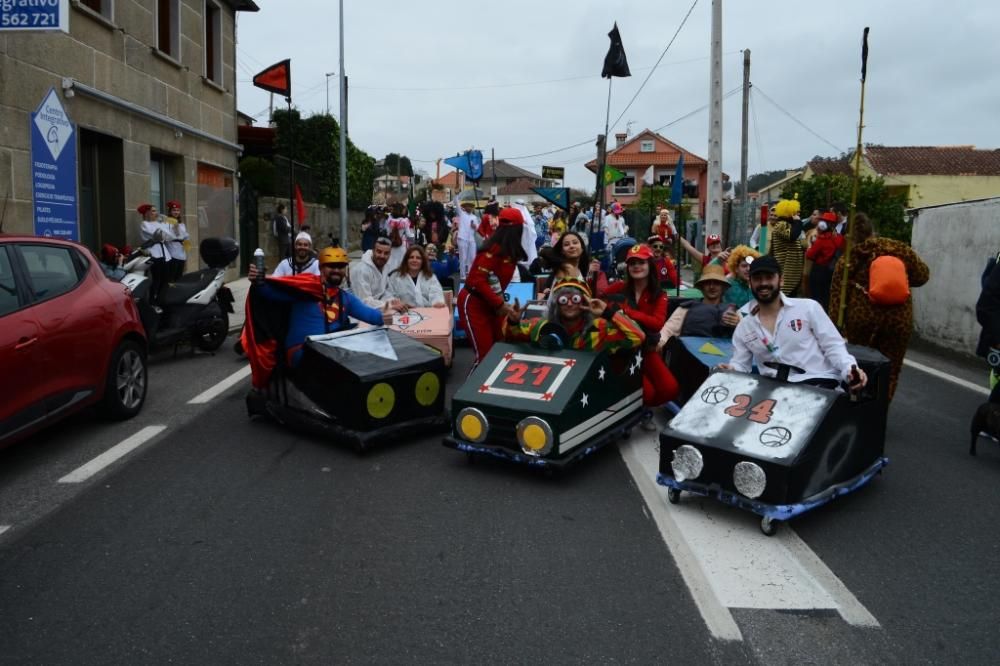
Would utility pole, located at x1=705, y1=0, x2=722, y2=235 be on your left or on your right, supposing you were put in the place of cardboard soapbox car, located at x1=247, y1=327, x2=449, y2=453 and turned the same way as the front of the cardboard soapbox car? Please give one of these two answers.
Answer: on your left

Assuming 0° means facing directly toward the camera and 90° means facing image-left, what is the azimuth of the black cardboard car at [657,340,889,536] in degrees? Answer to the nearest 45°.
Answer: approximately 45°

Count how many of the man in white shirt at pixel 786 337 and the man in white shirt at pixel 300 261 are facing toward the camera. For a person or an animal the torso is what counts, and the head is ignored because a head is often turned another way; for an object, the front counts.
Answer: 2

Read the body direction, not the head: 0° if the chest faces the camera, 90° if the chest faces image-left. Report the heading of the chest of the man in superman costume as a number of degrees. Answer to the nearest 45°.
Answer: approximately 315°

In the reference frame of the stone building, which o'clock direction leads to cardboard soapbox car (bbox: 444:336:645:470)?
The cardboard soapbox car is roughly at 1 o'clock from the stone building.

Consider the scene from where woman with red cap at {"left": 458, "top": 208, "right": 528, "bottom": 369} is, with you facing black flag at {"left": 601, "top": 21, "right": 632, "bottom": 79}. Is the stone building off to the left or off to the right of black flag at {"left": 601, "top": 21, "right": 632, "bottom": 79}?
left

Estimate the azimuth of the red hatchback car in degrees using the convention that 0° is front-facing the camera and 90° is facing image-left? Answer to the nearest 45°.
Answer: approximately 45°

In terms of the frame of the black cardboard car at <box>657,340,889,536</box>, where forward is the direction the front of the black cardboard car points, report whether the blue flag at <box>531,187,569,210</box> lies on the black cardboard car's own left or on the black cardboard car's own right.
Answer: on the black cardboard car's own right

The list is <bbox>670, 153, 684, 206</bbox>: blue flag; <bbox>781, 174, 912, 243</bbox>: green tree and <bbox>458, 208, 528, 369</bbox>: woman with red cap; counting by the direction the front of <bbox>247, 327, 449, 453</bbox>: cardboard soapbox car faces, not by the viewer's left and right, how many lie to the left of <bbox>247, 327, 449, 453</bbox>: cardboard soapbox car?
3

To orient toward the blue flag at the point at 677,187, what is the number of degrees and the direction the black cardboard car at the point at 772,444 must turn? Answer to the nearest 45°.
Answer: approximately 135° to its right
